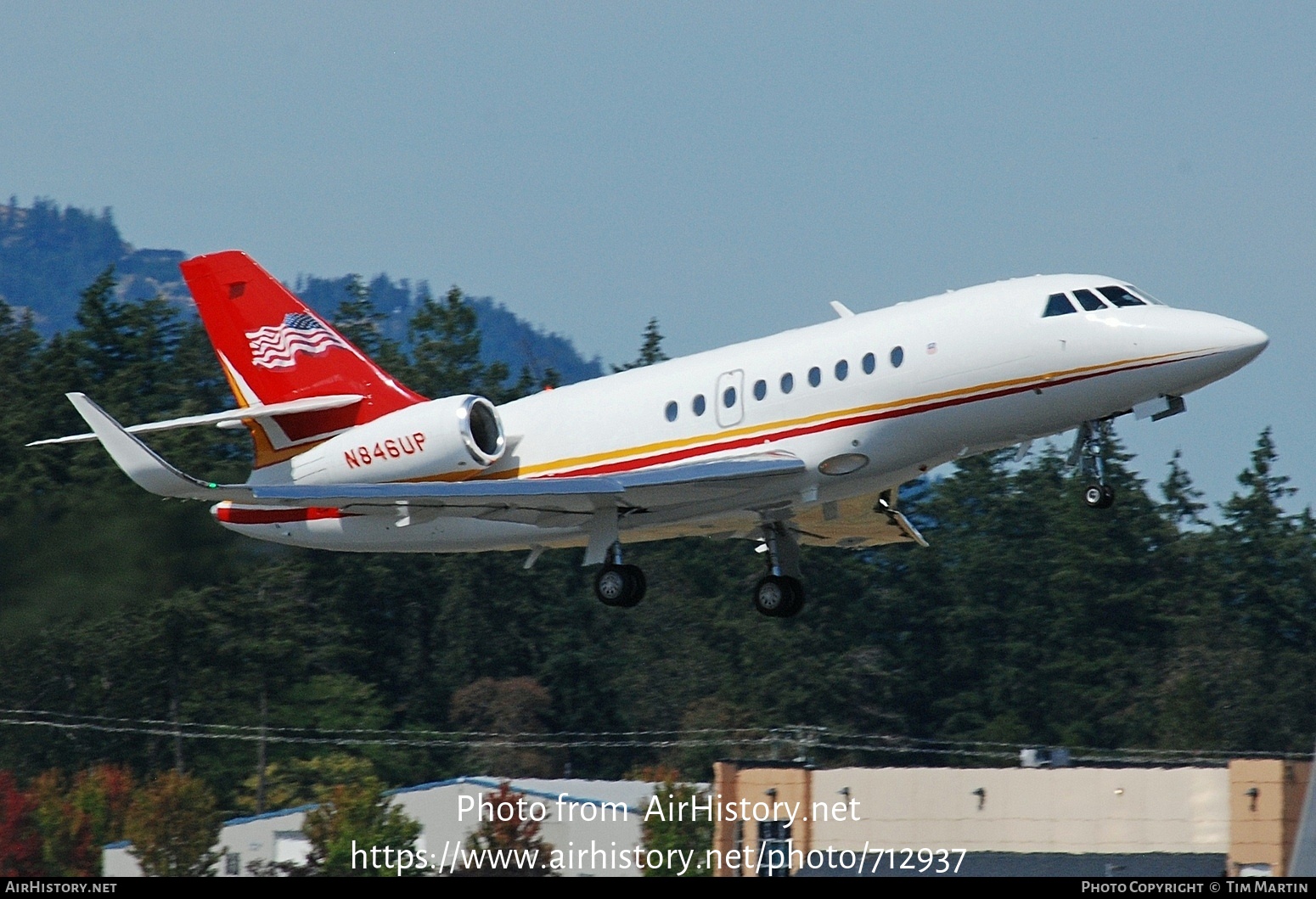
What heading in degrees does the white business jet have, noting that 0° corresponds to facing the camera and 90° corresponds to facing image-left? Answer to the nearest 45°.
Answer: approximately 315°
